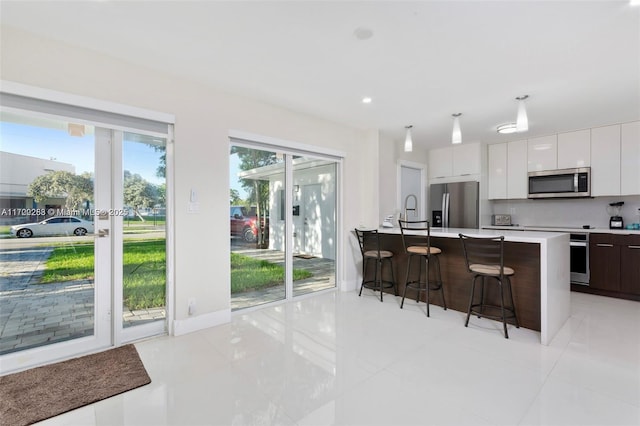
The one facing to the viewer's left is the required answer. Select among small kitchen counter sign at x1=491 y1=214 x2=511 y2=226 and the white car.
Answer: the white car

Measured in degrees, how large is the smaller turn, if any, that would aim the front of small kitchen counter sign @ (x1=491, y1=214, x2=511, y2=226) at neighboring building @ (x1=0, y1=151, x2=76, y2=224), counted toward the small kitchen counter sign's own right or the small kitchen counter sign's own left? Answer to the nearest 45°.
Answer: approximately 45° to the small kitchen counter sign's own right

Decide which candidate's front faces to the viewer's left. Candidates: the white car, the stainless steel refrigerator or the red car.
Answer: the white car

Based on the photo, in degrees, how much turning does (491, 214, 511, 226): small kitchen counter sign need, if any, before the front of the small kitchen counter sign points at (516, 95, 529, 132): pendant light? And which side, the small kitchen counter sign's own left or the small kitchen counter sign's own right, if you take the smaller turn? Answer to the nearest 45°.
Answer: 0° — it already faces it

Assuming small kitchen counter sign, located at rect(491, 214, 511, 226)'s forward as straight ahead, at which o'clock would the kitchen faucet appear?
The kitchen faucet is roughly at 2 o'clock from the small kitchen counter sign.

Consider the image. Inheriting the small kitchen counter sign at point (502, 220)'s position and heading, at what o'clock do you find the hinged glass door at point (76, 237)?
The hinged glass door is roughly at 1 o'clock from the small kitchen counter sign.

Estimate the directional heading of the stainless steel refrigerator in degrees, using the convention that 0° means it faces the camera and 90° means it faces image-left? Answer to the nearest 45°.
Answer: approximately 0°

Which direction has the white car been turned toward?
to the viewer's left
